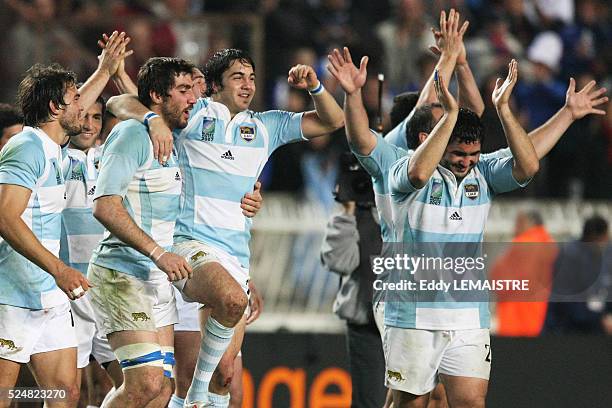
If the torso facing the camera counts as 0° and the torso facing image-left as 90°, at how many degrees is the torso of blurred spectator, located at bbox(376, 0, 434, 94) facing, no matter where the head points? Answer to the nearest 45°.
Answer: approximately 0°

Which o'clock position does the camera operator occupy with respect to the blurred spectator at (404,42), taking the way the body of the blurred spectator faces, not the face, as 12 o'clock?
The camera operator is roughly at 12 o'clock from the blurred spectator.

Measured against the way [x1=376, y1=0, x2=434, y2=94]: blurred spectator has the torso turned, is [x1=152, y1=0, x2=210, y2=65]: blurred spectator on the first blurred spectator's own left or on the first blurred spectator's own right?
on the first blurred spectator's own right

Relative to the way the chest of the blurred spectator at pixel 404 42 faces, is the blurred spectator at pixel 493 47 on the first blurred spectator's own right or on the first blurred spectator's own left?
on the first blurred spectator's own left

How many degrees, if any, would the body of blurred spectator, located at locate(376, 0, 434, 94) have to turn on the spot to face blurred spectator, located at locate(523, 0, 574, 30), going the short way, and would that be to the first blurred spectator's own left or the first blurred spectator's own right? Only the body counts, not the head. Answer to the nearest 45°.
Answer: approximately 135° to the first blurred spectator's own left
